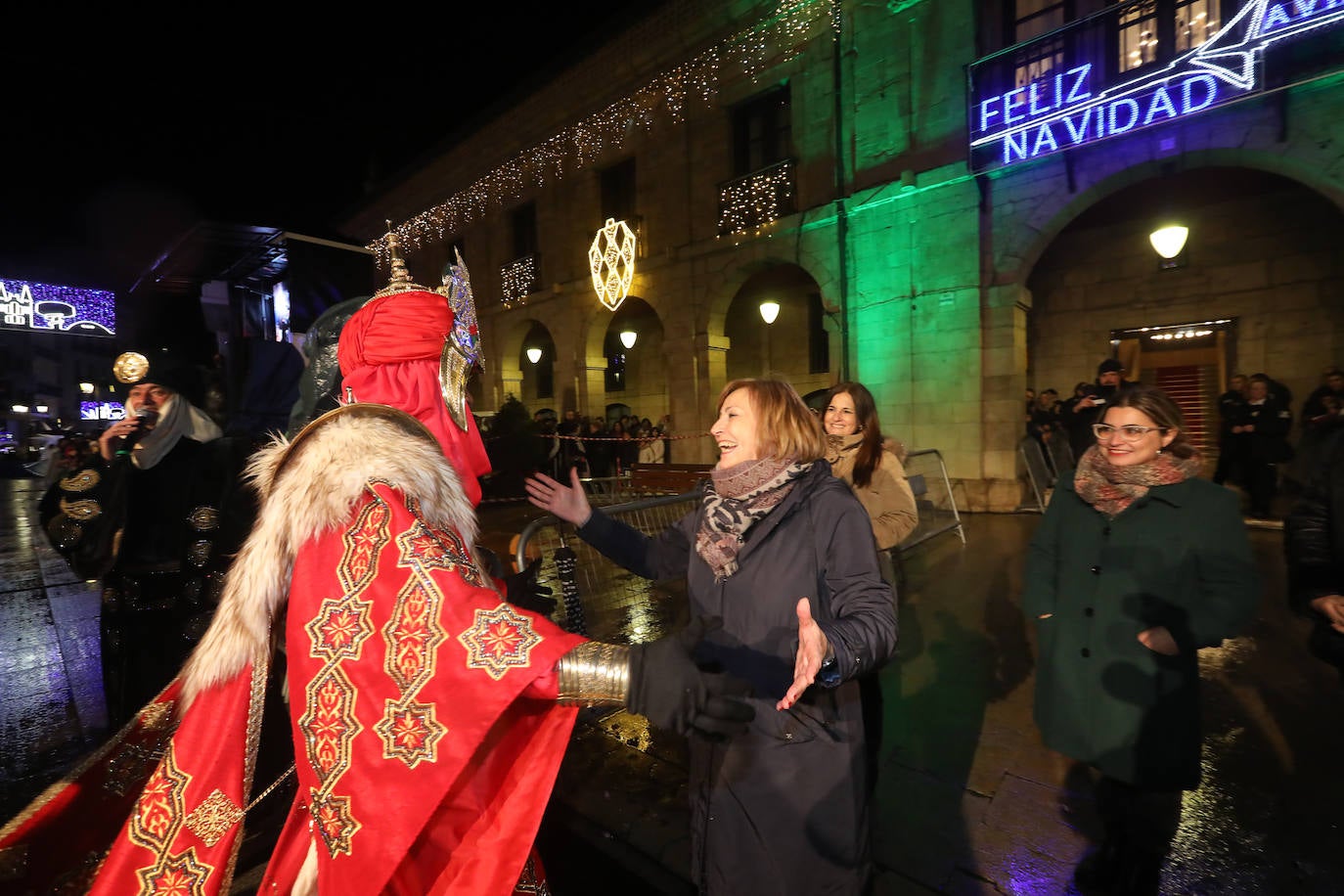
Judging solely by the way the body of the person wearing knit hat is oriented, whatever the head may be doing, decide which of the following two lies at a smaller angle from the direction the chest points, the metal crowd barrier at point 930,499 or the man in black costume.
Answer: the man in black costume

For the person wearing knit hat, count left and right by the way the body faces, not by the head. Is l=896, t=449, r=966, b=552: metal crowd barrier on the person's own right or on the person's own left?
on the person's own right

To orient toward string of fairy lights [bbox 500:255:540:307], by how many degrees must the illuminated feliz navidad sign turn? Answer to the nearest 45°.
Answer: approximately 45° to its right

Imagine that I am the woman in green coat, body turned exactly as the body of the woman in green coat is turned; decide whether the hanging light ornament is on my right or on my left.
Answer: on my right

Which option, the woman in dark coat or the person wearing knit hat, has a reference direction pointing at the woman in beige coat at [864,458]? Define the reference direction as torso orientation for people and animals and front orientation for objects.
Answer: the person wearing knit hat

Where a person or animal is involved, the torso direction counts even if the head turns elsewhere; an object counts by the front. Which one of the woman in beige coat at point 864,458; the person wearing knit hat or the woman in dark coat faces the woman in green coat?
the person wearing knit hat

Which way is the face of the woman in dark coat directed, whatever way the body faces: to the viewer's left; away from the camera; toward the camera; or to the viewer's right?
to the viewer's left

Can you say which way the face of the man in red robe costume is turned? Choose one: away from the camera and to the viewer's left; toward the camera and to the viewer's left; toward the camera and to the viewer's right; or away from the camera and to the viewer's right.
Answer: away from the camera and to the viewer's right

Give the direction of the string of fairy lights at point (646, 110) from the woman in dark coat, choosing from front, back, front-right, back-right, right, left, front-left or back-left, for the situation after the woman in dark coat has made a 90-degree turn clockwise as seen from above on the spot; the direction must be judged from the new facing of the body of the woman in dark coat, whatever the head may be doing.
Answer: front-right
